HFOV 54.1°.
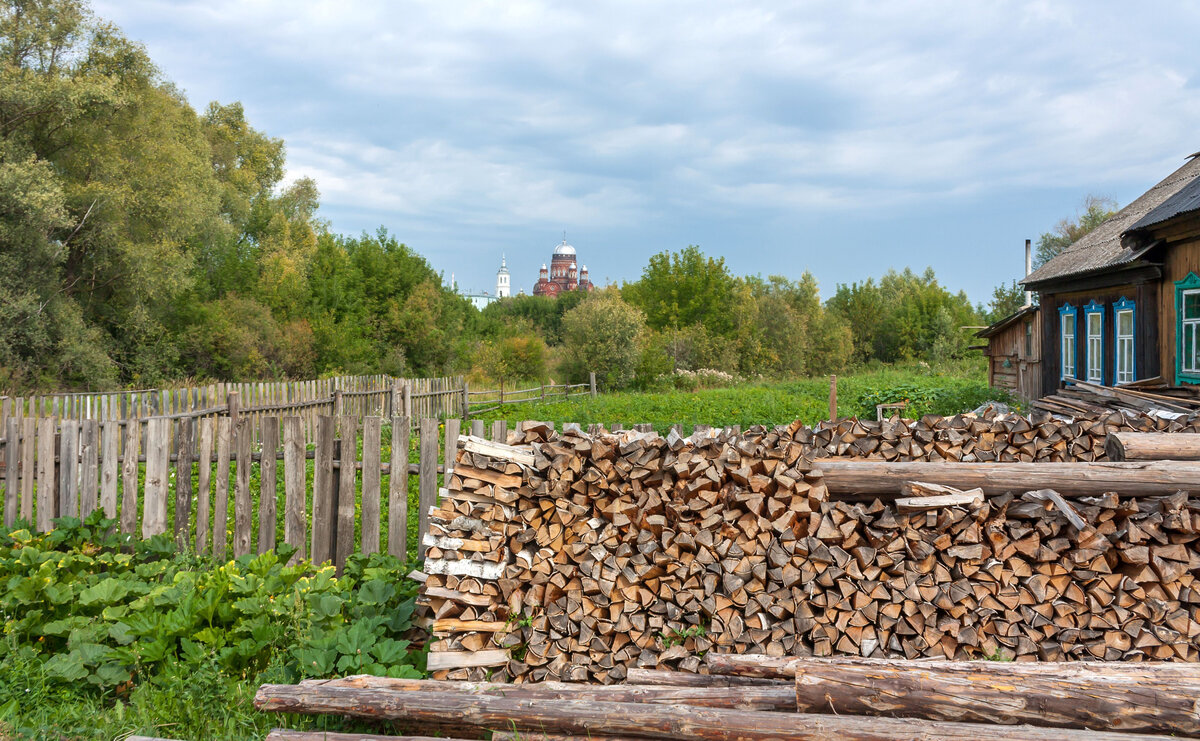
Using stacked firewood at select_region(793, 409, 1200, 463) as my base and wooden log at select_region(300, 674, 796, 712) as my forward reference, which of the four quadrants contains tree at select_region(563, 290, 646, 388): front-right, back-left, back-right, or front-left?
back-right

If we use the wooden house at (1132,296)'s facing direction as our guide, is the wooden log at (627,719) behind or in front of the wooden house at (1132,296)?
in front

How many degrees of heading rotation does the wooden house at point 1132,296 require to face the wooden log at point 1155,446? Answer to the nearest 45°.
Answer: approximately 45° to its left

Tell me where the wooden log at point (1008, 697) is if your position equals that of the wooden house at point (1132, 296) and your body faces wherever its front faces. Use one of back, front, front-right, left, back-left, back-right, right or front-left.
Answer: front-left

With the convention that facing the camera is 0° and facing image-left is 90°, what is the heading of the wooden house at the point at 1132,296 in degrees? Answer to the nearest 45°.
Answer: approximately 45°

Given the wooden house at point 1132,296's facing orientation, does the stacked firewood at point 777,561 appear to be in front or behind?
in front

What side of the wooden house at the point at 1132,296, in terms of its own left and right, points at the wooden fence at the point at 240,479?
front

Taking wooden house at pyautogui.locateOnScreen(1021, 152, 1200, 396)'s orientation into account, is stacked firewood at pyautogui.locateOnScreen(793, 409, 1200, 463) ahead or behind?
ahead
